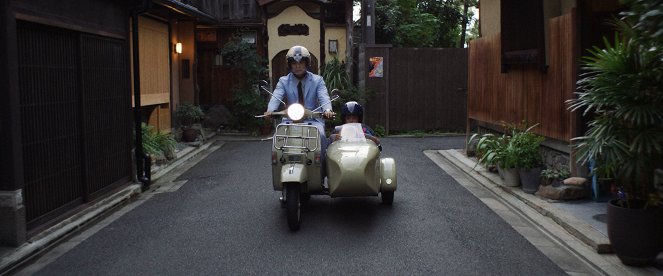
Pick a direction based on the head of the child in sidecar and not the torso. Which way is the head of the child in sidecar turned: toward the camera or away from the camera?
toward the camera

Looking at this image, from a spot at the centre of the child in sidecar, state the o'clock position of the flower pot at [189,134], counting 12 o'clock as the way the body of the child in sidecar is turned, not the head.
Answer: The flower pot is roughly at 5 o'clock from the child in sidecar.

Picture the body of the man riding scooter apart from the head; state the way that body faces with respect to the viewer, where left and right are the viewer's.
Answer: facing the viewer

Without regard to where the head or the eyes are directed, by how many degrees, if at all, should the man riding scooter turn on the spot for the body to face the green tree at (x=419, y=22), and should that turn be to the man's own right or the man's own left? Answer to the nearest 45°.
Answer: approximately 180°

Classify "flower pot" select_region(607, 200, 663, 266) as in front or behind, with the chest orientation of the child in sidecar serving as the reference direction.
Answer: in front

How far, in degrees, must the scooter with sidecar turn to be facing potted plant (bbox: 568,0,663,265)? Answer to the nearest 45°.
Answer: approximately 45° to its left

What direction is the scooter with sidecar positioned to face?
toward the camera

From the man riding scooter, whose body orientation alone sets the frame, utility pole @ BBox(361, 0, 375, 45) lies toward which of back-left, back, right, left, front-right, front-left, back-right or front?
back

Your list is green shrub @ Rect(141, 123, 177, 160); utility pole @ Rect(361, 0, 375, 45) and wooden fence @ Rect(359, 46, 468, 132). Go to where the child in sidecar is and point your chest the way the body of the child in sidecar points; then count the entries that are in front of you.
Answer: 0

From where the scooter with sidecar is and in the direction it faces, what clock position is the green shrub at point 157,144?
The green shrub is roughly at 5 o'clock from the scooter with sidecar.

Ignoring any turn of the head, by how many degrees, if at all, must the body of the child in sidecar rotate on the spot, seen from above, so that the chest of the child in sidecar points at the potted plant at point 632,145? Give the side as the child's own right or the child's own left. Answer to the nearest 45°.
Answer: approximately 45° to the child's own left

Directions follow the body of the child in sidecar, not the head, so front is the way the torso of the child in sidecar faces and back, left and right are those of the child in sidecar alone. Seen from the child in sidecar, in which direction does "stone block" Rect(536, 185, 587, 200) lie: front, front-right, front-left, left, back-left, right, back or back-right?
left

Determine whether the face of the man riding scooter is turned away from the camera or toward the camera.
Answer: toward the camera

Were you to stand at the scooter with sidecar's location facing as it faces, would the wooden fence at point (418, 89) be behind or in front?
behind

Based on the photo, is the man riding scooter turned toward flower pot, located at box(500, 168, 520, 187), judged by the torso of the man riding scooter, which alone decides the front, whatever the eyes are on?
no

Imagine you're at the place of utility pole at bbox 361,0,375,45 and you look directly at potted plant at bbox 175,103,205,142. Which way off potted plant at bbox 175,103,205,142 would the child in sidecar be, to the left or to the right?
left

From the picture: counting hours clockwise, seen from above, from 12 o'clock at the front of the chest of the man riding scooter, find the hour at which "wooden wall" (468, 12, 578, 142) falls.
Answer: The wooden wall is roughly at 8 o'clock from the man riding scooter.
